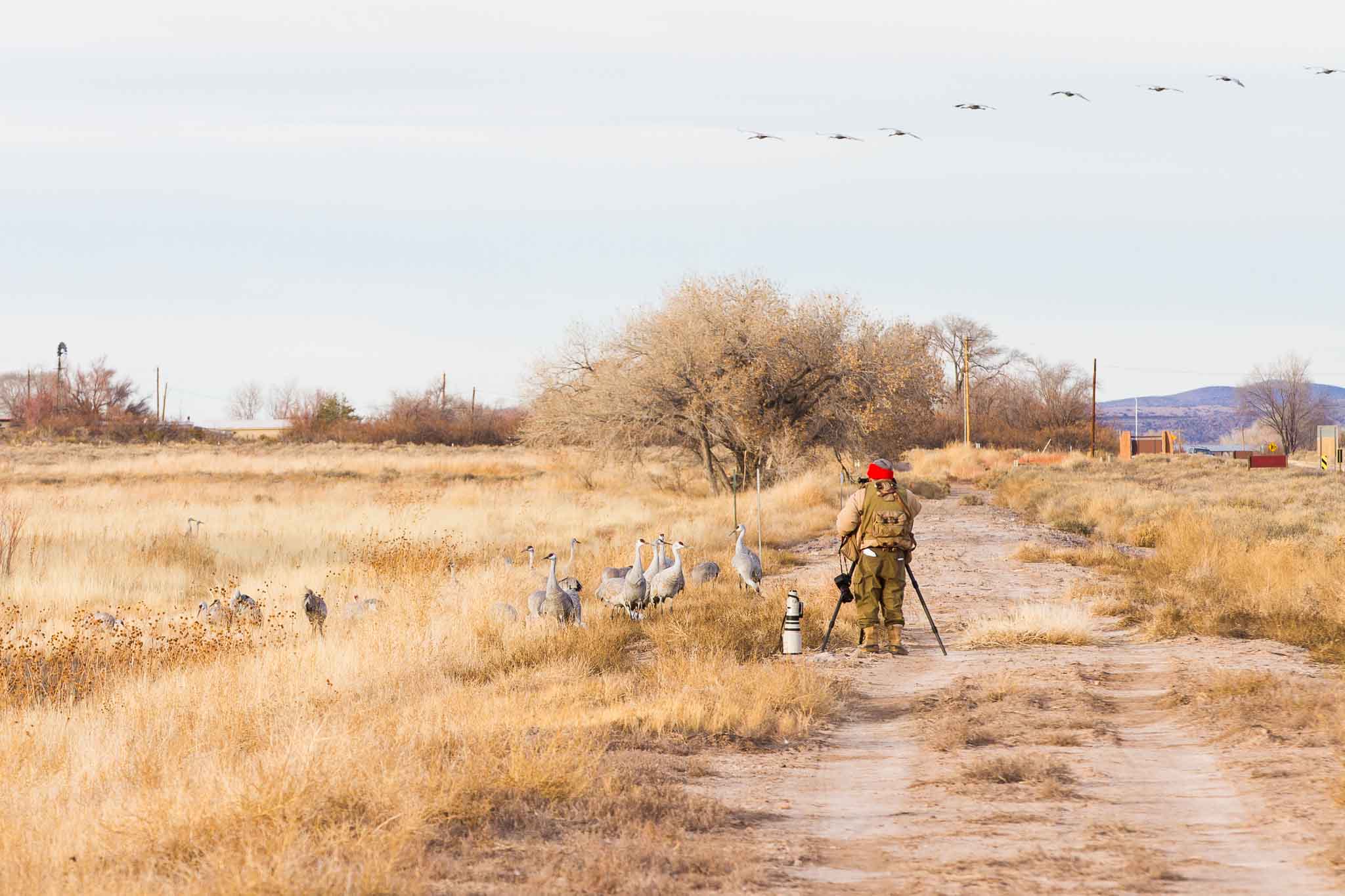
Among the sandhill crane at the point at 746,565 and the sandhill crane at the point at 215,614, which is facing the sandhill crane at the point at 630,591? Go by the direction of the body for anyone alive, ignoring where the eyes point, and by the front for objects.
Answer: the sandhill crane at the point at 746,565

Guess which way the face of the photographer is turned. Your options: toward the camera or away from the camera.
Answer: away from the camera

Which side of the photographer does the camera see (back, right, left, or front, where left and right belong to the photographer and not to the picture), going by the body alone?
back
